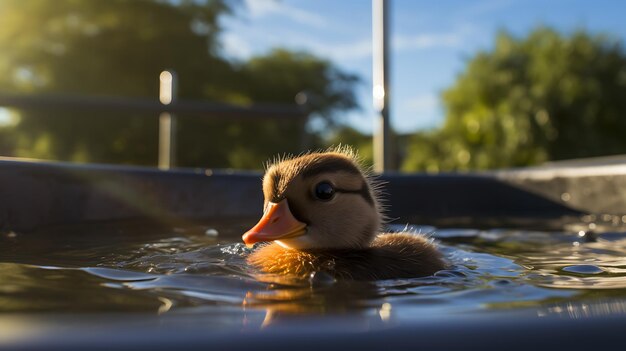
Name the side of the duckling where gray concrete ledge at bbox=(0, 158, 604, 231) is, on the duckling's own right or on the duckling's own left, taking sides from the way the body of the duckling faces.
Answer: on the duckling's own right

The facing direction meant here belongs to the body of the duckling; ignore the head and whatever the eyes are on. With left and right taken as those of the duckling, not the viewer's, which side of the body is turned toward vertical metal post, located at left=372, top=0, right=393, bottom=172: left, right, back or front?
right

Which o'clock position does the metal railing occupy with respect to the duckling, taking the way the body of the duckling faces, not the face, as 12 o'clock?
The metal railing is roughly at 2 o'clock from the duckling.

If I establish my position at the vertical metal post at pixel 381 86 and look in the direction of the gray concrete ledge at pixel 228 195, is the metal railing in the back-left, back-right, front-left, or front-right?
front-right

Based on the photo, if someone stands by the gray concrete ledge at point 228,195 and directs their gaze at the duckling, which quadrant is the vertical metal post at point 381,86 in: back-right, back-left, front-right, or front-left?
back-left

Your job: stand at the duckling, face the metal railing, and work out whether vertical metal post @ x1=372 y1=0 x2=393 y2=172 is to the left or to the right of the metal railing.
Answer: right

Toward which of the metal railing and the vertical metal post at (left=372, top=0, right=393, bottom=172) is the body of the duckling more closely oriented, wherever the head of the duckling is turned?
the metal railing

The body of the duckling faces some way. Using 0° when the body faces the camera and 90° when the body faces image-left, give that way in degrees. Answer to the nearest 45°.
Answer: approximately 90°

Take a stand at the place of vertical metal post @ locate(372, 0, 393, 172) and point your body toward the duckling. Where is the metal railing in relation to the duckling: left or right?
right
